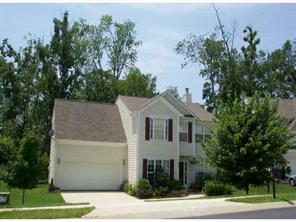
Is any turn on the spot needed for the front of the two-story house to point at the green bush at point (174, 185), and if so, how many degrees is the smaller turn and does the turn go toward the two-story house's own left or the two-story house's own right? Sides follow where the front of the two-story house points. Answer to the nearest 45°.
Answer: approximately 45° to the two-story house's own left

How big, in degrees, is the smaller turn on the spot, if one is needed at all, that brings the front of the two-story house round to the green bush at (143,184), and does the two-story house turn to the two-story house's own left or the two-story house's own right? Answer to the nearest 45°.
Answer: approximately 45° to the two-story house's own left

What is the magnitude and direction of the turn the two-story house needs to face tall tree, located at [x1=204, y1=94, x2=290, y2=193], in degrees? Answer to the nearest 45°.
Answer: approximately 45° to its left

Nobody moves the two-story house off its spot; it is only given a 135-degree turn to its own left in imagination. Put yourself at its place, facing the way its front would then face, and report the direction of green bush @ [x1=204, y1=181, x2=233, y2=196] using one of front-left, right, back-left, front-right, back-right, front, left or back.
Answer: right

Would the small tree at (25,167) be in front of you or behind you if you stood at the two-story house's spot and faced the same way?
in front

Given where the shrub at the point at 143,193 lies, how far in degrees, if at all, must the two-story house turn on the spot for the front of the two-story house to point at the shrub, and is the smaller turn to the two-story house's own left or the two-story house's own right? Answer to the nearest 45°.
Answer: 0° — it already faces it

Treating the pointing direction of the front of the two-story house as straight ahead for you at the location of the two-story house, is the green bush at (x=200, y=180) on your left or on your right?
on your left

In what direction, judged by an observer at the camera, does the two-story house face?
facing the viewer

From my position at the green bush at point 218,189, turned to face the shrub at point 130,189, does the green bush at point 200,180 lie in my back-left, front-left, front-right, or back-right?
front-right
